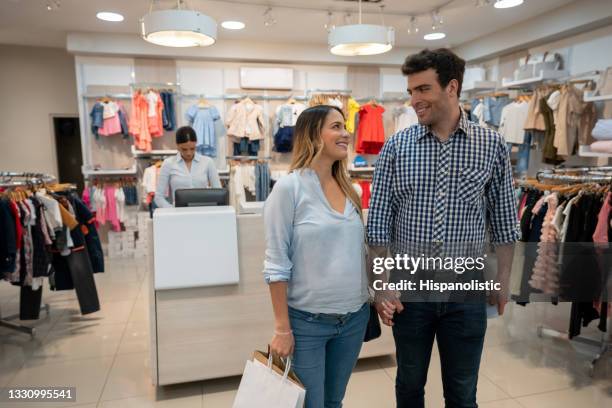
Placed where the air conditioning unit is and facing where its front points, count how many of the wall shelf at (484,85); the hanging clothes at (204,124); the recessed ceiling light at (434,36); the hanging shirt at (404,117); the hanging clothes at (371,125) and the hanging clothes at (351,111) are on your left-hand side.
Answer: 5

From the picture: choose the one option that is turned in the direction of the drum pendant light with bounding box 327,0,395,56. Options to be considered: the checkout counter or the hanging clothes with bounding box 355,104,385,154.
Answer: the hanging clothes

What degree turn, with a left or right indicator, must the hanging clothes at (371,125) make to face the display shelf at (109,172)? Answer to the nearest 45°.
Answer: approximately 90° to its right

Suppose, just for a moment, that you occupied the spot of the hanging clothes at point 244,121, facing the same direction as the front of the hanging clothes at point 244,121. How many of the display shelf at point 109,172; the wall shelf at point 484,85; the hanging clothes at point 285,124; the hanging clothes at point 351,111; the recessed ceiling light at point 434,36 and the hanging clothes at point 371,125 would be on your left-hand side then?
5

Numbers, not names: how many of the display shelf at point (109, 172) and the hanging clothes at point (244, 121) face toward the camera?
2

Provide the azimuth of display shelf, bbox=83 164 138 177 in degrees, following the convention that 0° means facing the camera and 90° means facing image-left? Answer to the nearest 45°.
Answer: approximately 0°

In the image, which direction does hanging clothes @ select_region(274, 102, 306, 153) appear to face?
toward the camera

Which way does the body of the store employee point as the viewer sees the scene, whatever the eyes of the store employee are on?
toward the camera

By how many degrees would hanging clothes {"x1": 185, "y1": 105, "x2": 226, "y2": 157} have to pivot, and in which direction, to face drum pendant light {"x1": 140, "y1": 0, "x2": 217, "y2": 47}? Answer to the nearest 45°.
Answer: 0° — it already faces it

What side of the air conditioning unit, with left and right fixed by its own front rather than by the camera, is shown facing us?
front

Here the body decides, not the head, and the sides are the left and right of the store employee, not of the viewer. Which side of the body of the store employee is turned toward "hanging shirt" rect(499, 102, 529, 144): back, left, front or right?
left

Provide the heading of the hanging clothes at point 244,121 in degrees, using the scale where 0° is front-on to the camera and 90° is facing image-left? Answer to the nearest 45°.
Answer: approximately 0°

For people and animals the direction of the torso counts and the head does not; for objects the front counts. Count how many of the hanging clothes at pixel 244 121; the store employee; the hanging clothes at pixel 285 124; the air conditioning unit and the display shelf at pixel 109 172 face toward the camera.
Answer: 5

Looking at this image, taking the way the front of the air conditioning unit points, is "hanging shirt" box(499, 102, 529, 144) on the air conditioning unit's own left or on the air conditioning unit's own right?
on the air conditioning unit's own left

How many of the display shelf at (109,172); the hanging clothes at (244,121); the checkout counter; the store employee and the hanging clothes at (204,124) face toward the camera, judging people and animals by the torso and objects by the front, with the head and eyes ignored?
5

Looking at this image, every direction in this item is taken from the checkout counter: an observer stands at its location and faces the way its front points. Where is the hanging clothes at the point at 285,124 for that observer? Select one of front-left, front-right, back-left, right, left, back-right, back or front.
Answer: back
